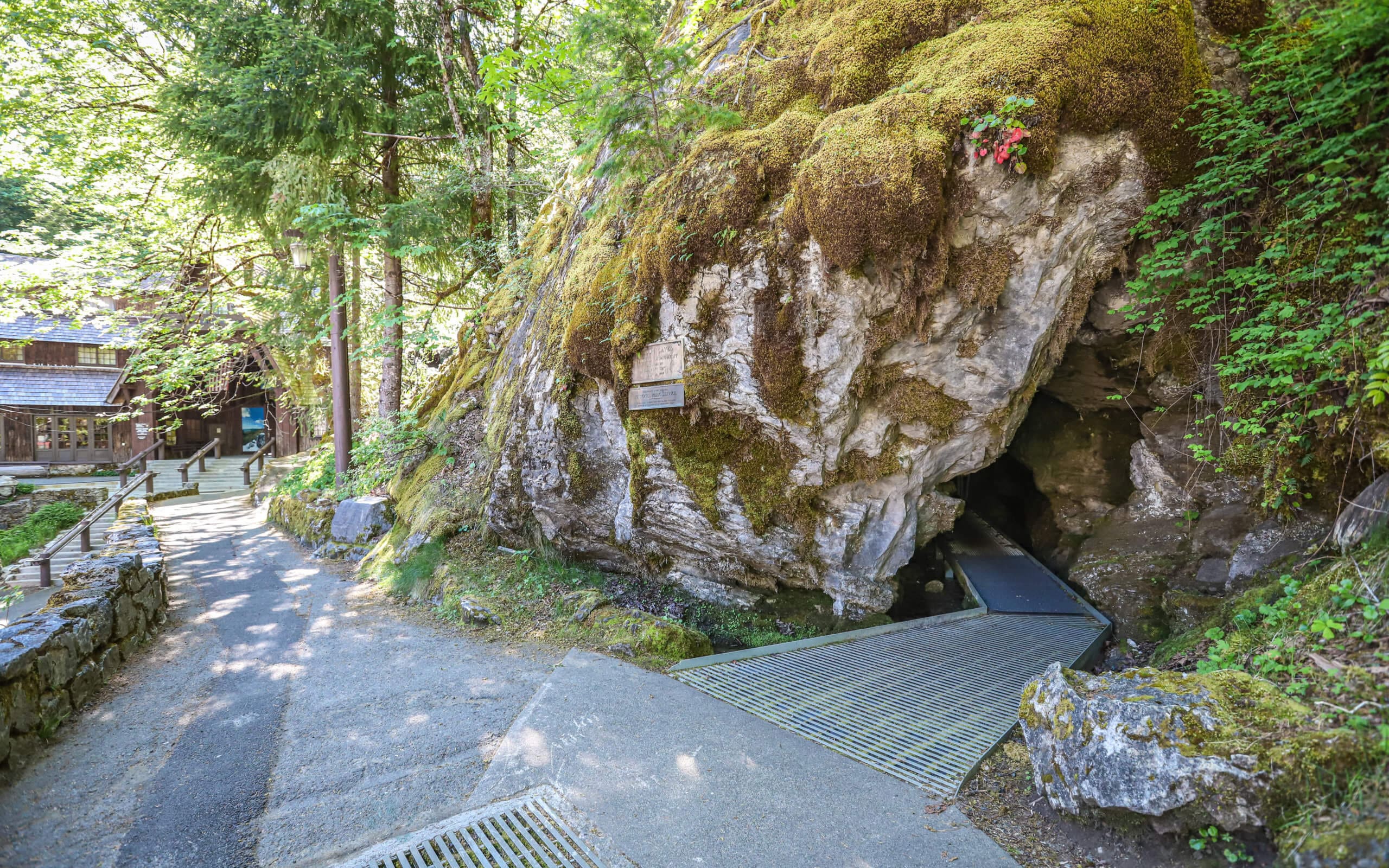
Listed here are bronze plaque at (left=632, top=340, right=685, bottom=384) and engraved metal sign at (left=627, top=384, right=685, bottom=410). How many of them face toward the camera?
2

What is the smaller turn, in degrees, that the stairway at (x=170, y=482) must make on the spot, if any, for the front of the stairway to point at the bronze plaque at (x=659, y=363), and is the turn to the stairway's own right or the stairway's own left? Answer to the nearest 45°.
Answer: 0° — it already faces it

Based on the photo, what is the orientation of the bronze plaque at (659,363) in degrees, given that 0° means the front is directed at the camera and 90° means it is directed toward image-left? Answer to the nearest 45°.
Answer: approximately 0°

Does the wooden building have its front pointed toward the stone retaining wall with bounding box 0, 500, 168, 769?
yes
